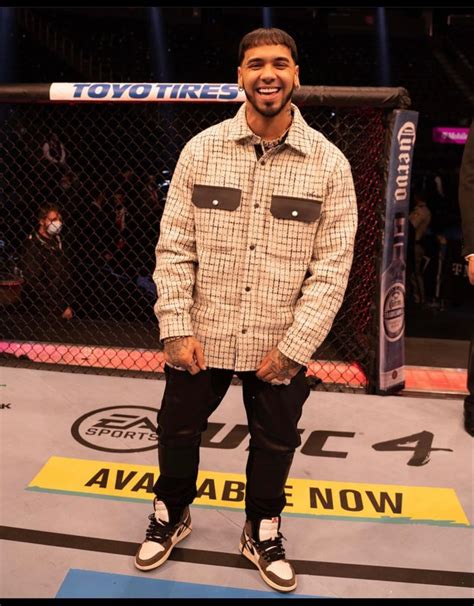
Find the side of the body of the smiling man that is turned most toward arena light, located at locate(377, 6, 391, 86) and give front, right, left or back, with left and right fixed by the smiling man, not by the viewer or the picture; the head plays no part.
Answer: back

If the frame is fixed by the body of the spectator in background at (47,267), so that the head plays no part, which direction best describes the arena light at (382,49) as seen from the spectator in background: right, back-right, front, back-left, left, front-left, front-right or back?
left

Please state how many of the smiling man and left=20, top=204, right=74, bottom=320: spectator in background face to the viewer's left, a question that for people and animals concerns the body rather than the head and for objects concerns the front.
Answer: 0

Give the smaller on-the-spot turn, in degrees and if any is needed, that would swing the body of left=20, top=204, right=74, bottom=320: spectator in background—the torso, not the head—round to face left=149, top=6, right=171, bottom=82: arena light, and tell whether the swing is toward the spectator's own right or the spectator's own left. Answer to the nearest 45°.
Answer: approximately 135° to the spectator's own left

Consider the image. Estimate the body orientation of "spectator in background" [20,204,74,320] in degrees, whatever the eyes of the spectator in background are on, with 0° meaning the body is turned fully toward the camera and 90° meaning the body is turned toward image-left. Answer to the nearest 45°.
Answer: approximately 315°

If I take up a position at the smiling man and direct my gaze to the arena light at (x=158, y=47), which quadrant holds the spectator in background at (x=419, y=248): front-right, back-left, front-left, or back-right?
front-right

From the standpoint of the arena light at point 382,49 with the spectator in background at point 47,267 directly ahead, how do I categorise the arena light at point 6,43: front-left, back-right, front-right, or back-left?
front-right

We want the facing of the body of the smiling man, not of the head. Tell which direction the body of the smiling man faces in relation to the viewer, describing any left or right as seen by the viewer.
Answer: facing the viewer

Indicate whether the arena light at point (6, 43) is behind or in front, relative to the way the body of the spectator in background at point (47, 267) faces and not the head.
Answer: behind
